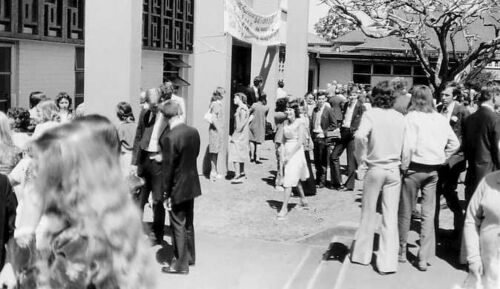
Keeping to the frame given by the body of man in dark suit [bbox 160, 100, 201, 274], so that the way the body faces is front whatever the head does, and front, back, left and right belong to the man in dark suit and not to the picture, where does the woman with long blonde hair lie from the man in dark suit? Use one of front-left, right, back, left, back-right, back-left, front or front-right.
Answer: back-left

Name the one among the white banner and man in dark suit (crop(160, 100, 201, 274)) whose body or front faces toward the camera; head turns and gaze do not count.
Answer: the white banner

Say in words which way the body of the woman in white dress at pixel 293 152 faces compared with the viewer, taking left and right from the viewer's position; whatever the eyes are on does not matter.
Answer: facing the viewer and to the left of the viewer

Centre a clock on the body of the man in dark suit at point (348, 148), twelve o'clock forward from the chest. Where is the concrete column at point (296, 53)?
The concrete column is roughly at 4 o'clock from the man in dark suit.

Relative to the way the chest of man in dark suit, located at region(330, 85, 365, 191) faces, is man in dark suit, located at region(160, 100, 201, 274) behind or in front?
in front

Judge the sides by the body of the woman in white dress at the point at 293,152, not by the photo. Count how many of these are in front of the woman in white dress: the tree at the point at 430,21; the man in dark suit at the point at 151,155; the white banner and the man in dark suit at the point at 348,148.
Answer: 1

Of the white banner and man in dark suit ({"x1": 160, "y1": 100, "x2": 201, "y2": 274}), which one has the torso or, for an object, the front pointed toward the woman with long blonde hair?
the white banner

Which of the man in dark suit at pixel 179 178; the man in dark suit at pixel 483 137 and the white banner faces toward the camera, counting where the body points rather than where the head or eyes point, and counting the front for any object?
the white banner

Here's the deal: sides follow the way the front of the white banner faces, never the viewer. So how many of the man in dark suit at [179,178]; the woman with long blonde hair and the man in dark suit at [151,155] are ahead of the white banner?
3

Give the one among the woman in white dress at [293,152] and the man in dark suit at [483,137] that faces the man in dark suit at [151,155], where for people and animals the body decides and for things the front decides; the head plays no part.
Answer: the woman in white dress

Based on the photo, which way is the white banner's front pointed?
toward the camera

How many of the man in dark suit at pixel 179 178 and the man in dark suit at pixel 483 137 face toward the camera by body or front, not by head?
0

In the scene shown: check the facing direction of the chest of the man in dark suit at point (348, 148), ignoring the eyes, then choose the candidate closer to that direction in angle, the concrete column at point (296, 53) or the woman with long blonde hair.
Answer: the woman with long blonde hair

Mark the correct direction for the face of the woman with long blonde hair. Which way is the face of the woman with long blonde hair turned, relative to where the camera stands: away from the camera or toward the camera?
away from the camera
